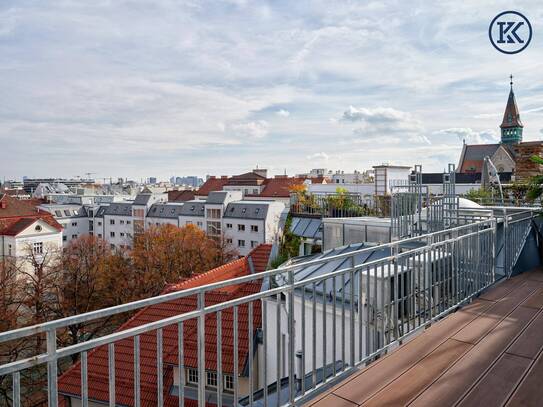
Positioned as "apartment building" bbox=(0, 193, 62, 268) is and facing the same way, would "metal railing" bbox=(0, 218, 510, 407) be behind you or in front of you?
in front

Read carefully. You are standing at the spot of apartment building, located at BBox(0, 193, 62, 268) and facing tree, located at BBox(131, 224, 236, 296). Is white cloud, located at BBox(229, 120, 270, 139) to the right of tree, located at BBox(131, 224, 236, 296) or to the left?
left

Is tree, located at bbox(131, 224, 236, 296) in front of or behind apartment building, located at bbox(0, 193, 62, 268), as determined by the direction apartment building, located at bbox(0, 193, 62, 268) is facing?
in front

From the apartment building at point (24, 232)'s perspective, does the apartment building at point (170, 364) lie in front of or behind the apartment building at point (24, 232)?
in front

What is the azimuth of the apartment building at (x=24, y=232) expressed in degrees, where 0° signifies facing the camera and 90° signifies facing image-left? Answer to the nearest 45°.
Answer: approximately 315°
